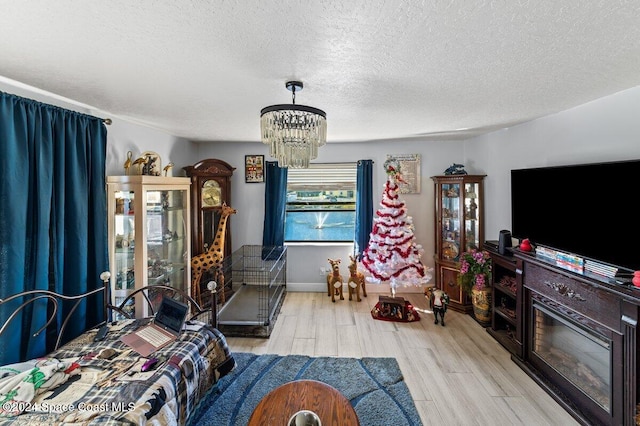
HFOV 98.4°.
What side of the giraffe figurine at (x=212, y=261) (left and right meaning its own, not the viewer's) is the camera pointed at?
right

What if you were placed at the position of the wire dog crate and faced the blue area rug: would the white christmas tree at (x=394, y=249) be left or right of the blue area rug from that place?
left

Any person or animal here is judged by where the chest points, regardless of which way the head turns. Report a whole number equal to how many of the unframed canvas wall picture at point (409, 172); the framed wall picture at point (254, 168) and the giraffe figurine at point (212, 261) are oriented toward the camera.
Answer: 2

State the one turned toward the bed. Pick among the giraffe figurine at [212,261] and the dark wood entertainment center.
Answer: the dark wood entertainment center

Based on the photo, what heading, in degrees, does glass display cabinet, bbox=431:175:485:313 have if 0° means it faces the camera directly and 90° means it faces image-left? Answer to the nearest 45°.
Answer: approximately 45°

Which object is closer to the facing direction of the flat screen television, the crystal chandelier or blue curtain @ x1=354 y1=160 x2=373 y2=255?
the crystal chandelier

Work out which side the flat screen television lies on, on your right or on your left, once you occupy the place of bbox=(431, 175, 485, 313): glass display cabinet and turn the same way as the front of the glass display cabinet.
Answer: on your left

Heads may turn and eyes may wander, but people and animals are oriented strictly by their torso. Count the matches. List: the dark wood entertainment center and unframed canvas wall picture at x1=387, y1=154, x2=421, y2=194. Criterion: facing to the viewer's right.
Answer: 0

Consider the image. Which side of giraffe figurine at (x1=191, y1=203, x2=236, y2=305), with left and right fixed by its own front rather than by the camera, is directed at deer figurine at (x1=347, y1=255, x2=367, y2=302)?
front

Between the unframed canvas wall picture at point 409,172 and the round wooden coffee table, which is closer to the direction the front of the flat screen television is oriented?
the round wooden coffee table

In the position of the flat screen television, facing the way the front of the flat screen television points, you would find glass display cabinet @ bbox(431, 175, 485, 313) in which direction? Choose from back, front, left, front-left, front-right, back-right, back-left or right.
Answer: right

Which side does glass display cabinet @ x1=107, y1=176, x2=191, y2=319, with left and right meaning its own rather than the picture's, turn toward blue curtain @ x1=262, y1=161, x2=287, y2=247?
left

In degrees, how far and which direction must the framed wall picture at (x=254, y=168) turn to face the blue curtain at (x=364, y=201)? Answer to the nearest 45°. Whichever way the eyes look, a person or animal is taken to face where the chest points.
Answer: approximately 90° to its left

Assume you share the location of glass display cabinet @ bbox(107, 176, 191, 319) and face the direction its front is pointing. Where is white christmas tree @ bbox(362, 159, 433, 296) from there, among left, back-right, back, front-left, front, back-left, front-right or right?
front-left

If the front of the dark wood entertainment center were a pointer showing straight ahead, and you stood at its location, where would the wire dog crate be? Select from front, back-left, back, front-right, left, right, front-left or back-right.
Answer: front-right

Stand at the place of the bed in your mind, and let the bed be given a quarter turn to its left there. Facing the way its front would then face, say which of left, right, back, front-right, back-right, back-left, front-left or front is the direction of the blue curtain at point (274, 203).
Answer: front
